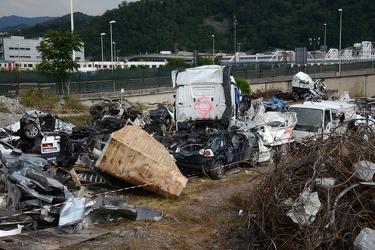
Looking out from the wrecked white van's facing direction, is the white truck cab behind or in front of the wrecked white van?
in front

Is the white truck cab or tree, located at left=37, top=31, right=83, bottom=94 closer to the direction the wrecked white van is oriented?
the white truck cab

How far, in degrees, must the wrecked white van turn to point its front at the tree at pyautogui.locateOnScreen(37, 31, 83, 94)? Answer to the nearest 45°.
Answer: approximately 90° to its right

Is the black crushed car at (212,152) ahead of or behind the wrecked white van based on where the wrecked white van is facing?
ahead

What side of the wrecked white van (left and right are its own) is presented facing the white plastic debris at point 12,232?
front

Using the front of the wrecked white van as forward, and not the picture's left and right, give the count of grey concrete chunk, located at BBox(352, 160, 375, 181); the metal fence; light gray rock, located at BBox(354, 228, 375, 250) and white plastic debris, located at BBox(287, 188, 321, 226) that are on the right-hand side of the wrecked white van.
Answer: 1

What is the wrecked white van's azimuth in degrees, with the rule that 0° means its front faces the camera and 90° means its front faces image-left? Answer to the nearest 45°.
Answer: approximately 45°

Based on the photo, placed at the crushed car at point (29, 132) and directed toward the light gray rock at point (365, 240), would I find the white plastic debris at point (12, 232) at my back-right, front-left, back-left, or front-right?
front-right
